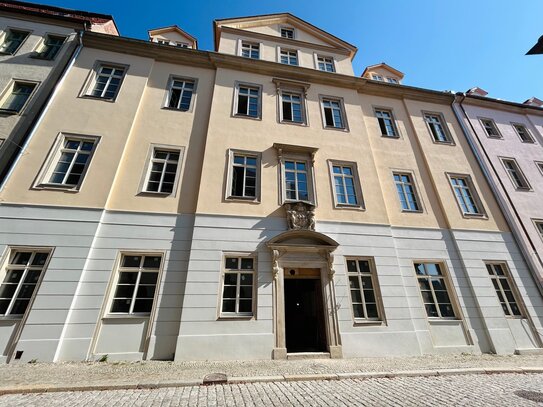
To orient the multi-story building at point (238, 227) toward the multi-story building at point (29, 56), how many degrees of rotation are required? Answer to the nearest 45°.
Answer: approximately 90° to its right

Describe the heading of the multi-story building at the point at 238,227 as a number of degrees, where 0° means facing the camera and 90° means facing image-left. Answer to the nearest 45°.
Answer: approximately 0°

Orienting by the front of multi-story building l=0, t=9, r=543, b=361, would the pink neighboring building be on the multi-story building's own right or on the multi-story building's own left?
on the multi-story building's own left
